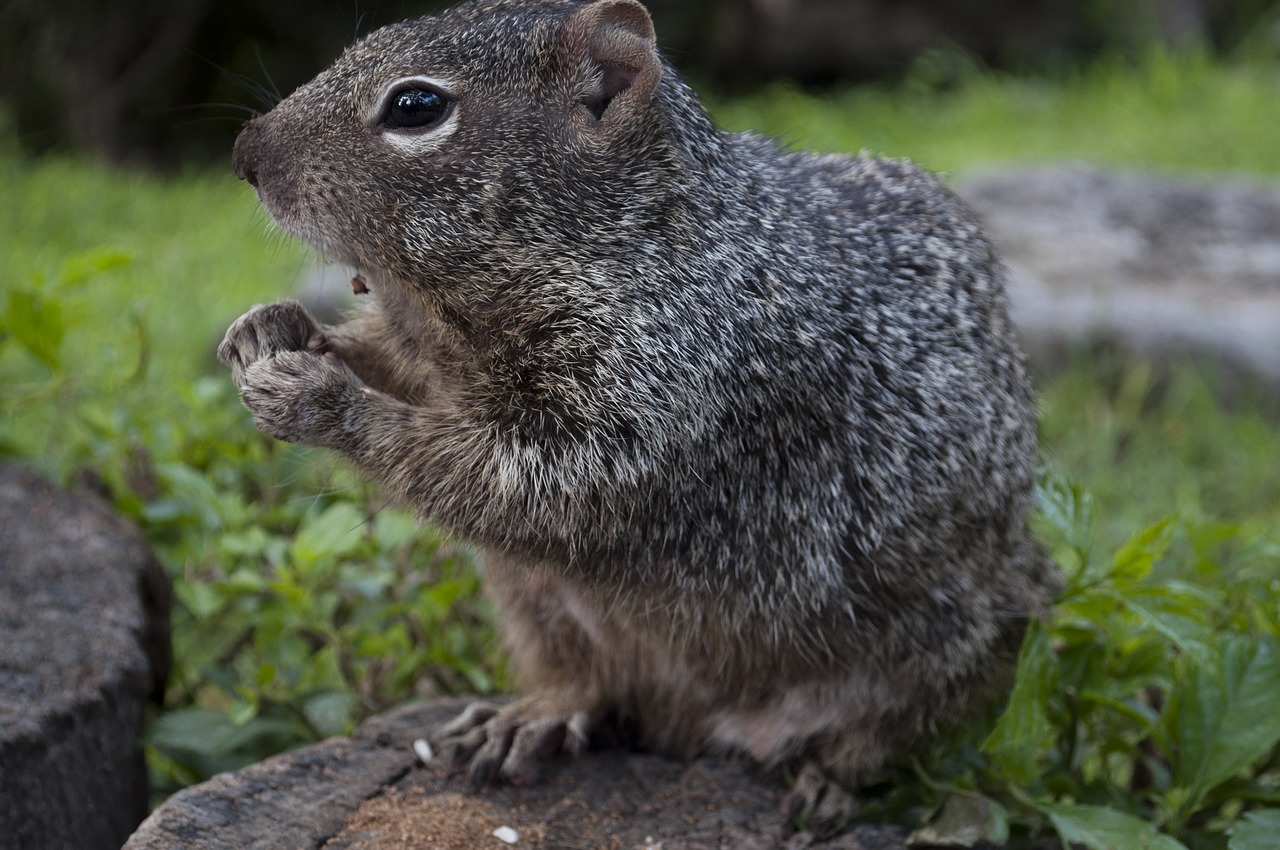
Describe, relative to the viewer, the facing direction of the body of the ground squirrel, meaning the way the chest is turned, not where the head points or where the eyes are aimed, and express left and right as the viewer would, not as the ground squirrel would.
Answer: facing to the left of the viewer

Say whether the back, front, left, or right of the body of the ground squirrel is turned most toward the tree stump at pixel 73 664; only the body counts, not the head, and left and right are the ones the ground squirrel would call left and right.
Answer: front

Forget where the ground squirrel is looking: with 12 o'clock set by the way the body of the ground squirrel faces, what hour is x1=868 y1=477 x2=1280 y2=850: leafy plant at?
The leafy plant is roughly at 6 o'clock from the ground squirrel.
